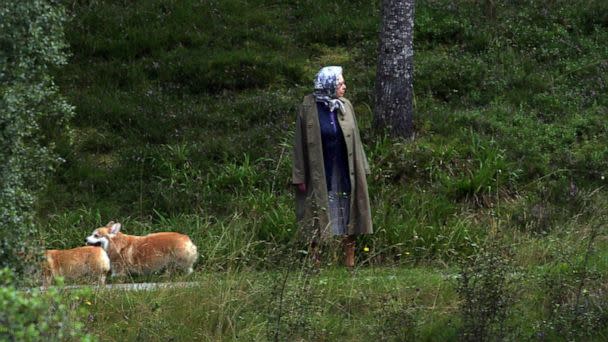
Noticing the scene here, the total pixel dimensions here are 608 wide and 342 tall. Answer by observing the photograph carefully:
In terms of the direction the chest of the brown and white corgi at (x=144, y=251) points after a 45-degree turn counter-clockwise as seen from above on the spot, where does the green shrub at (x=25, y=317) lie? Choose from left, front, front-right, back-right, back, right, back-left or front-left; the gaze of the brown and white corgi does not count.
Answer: front-left

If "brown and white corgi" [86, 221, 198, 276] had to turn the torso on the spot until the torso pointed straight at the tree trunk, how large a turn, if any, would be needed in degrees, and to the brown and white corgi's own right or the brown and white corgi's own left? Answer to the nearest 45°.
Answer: approximately 135° to the brown and white corgi's own right

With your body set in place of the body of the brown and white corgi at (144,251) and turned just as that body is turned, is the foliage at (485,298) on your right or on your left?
on your left

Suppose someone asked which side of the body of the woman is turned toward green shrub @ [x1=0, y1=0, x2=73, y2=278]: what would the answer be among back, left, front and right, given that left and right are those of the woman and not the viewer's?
right

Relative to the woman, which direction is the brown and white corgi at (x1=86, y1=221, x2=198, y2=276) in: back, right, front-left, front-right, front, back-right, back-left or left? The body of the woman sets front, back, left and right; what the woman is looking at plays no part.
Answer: back-right

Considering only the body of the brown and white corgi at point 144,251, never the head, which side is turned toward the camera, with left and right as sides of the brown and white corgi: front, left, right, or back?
left

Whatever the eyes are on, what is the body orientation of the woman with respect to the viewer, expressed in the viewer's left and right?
facing the viewer and to the right of the viewer

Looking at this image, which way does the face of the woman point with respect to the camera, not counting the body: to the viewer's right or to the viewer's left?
to the viewer's right

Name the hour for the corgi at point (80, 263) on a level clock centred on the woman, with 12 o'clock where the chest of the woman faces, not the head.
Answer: The corgi is roughly at 4 o'clock from the woman.
